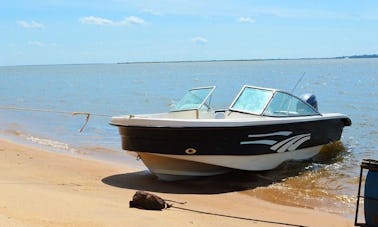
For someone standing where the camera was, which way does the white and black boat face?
facing the viewer and to the left of the viewer
